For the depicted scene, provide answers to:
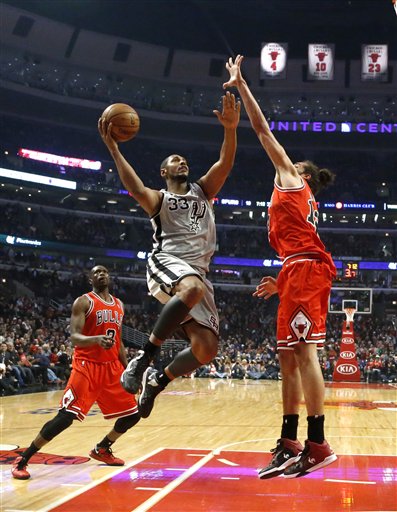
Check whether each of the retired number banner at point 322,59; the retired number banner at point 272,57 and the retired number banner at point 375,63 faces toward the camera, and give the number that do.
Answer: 3

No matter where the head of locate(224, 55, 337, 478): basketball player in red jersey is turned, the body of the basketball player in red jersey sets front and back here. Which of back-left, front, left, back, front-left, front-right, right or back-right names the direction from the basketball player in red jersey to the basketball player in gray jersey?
front

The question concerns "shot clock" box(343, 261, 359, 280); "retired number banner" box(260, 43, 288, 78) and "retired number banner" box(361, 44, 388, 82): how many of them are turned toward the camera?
3

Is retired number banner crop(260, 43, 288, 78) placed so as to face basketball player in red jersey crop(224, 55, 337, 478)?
yes

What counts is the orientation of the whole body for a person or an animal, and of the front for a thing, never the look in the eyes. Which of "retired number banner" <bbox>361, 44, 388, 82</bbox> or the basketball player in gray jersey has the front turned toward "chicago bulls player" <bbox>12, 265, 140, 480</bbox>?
the retired number banner

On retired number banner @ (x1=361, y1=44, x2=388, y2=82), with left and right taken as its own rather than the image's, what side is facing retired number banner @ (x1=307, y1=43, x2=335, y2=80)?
right

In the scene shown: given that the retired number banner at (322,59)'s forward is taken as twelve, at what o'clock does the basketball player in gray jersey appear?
The basketball player in gray jersey is roughly at 12 o'clock from the retired number banner.

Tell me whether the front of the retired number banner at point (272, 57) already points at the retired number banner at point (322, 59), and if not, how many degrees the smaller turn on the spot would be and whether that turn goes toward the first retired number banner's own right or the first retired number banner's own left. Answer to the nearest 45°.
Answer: approximately 90° to the first retired number banner's own left

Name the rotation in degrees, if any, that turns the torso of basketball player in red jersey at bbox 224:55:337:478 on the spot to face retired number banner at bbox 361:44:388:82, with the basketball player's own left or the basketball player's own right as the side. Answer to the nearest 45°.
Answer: approximately 90° to the basketball player's own right

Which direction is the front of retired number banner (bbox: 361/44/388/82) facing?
toward the camera

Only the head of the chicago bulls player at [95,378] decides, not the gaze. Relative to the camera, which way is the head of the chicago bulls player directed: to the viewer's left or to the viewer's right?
to the viewer's right

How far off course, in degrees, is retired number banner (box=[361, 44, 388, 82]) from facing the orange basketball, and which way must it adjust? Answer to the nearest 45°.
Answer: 0° — it already faces it

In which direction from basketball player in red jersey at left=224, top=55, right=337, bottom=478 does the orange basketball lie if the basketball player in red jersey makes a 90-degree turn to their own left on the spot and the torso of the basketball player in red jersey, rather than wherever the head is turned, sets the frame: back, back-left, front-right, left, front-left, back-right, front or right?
right

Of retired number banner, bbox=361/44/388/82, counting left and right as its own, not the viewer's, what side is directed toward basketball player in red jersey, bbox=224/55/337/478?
front

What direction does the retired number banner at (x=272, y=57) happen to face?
toward the camera

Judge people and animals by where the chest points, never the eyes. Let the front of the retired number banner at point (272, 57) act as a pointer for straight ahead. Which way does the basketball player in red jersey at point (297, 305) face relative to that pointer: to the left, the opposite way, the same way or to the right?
to the right

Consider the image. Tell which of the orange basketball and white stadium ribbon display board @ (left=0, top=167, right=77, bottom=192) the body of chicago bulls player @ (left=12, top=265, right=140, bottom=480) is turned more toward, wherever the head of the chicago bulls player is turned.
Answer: the orange basketball

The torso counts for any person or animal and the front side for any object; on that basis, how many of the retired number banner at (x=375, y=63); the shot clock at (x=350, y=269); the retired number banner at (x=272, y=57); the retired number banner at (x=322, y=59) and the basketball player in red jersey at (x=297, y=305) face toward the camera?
4

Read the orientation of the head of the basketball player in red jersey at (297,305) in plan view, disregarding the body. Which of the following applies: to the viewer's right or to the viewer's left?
to the viewer's left
